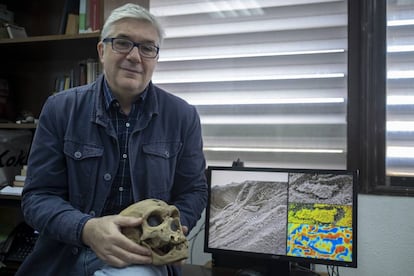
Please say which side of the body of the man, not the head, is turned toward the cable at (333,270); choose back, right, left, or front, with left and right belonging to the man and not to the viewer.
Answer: left

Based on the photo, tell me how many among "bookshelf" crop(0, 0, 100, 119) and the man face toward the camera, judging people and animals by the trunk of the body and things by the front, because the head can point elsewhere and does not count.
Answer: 2

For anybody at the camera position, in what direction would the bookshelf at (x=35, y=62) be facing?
facing the viewer

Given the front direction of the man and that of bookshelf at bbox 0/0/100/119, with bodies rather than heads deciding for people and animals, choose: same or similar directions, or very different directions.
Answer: same or similar directions

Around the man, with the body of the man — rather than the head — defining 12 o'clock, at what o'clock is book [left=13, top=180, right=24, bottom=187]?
The book is roughly at 5 o'clock from the man.

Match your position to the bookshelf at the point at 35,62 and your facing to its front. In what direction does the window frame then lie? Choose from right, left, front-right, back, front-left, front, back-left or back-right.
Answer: front-left

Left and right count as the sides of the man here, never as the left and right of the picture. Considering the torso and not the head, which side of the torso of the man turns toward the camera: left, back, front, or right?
front

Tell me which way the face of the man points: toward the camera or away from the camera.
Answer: toward the camera

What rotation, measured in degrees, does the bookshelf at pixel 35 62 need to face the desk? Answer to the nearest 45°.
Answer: approximately 45° to its left

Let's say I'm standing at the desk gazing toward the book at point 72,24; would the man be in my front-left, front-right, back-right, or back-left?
front-left
